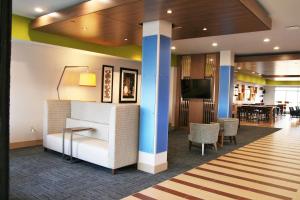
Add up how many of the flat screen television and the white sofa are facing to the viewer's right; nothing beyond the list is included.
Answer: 0

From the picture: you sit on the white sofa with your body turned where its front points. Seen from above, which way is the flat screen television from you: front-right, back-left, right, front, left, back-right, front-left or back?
back

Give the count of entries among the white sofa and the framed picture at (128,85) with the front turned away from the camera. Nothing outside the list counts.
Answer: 0

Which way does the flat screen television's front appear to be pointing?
toward the camera

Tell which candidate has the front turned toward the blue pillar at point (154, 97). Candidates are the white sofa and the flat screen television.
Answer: the flat screen television

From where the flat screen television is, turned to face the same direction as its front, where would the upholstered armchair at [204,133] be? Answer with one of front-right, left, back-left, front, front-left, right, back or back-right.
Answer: front

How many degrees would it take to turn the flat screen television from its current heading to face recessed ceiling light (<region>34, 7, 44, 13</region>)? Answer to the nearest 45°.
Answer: approximately 45° to its right

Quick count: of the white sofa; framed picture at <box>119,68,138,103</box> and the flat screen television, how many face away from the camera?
0

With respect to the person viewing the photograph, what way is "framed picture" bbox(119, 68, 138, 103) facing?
facing the viewer and to the right of the viewer

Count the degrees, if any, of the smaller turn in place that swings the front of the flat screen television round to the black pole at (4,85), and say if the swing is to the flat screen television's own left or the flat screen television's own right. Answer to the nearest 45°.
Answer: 0° — it already faces it
